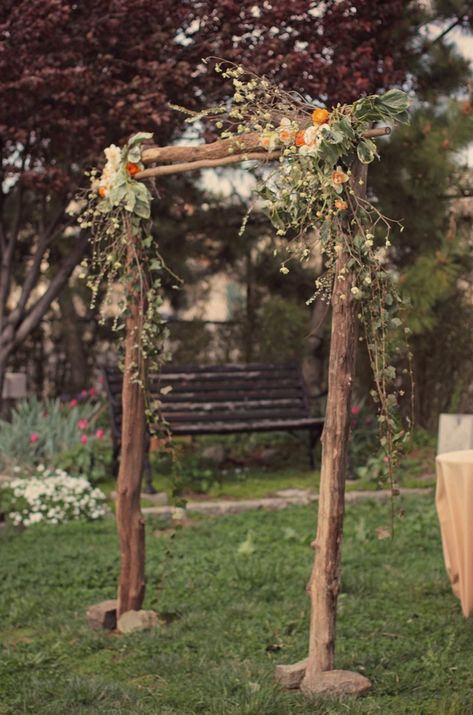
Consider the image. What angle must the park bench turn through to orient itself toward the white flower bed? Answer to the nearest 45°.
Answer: approximately 90° to its right

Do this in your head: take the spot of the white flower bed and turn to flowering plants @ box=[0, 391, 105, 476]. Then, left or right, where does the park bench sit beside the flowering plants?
right

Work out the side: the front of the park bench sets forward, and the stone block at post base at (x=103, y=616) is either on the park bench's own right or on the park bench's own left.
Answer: on the park bench's own right

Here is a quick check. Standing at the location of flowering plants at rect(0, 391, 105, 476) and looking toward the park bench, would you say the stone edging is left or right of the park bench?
right

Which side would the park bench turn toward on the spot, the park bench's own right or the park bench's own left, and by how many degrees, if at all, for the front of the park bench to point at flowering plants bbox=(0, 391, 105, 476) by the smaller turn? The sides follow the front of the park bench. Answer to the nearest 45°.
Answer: approximately 90° to the park bench's own right

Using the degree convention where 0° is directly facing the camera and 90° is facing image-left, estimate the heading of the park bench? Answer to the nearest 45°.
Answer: approximately 315°

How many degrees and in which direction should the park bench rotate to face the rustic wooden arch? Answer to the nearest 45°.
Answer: approximately 45° to its right
